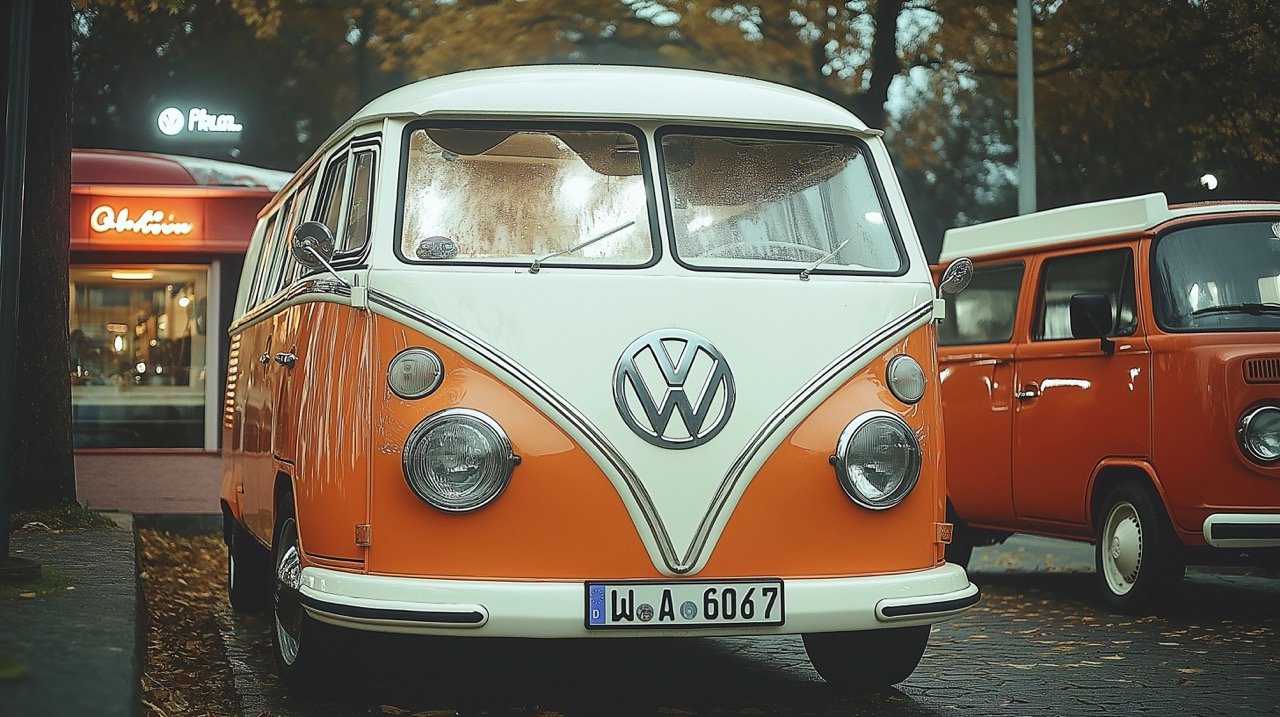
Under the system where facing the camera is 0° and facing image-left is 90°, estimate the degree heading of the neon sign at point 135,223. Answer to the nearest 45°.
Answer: approximately 0°

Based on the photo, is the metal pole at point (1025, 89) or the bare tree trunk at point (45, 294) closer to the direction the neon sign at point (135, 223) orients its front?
the bare tree trunk

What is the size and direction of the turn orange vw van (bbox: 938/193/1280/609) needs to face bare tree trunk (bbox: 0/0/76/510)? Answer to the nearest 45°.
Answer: approximately 135° to its right

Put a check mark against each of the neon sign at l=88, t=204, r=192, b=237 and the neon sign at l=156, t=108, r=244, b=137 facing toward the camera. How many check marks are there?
2

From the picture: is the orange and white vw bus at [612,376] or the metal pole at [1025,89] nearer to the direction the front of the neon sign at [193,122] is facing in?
the orange and white vw bus

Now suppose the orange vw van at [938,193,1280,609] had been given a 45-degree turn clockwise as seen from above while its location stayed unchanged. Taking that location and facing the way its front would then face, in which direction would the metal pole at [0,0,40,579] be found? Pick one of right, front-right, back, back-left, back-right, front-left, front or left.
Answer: front-right

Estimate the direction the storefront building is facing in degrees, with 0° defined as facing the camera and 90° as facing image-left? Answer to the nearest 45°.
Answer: approximately 0°

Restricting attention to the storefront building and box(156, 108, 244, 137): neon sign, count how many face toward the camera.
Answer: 2
